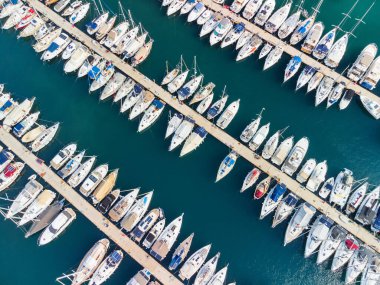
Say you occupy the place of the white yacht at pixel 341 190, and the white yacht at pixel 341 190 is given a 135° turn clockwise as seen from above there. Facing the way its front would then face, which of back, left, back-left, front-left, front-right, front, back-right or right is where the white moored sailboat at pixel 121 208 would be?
right

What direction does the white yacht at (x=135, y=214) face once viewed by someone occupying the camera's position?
facing away from the viewer and to the right of the viewer

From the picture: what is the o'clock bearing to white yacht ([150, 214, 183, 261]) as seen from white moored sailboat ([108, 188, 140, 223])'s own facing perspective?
The white yacht is roughly at 2 o'clock from the white moored sailboat.

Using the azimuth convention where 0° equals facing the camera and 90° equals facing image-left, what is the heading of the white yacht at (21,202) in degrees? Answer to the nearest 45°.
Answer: approximately 45°

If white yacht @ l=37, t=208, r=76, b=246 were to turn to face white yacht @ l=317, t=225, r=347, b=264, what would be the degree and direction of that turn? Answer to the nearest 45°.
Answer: approximately 90° to its left

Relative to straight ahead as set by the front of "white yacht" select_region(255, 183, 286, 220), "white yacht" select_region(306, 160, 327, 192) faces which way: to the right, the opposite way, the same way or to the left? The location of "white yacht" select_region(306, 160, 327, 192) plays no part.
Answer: the opposite way

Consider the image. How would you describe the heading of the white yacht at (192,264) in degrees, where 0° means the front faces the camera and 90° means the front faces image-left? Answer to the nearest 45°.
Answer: approximately 225°

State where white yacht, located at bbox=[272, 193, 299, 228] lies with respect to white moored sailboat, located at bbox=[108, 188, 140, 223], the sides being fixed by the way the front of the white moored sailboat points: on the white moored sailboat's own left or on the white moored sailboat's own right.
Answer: on the white moored sailboat's own right

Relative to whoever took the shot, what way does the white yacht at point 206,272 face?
facing away from the viewer and to the right of the viewer

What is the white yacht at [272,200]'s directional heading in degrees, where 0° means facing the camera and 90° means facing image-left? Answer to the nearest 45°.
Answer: approximately 45°
